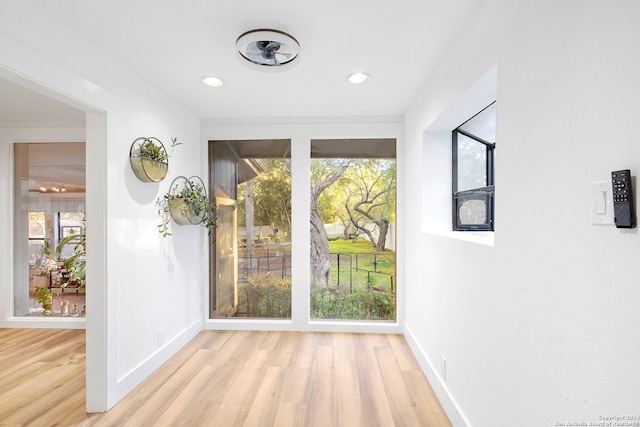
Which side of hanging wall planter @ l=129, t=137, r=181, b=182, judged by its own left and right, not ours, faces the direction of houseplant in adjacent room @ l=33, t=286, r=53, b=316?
back

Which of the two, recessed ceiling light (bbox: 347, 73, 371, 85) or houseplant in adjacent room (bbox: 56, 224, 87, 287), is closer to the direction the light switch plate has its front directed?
the houseplant in adjacent room

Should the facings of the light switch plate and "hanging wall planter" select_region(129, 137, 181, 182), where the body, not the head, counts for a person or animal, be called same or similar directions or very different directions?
very different directions

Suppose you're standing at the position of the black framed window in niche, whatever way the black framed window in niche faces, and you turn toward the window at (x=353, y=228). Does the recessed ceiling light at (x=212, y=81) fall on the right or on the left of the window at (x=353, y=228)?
left

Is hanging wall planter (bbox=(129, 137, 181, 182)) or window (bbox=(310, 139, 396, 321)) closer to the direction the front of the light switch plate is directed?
the hanging wall planter

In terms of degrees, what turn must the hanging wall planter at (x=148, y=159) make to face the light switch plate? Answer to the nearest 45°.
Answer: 0° — it already faces it

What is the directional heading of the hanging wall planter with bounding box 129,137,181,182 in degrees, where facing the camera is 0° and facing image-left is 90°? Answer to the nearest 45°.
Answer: approximately 315°

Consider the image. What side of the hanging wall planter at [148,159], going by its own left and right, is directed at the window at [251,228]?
left

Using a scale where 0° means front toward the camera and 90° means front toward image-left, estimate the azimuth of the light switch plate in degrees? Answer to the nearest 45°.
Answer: approximately 45°

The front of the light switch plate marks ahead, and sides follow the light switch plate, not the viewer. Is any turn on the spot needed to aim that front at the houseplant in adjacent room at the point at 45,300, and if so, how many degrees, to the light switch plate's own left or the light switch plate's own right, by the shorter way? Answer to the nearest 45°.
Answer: approximately 45° to the light switch plate's own right
